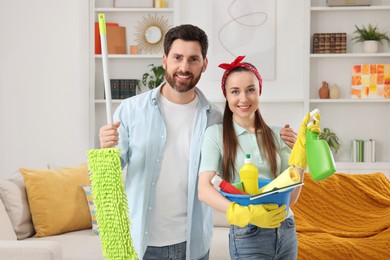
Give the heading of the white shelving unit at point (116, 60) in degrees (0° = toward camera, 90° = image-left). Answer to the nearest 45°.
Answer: approximately 0°

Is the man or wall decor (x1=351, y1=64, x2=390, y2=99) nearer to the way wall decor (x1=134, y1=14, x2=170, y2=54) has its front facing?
the man

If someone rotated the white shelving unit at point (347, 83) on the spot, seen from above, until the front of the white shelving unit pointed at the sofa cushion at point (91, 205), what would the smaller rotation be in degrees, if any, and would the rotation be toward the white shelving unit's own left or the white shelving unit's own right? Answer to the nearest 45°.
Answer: approximately 45° to the white shelving unit's own right

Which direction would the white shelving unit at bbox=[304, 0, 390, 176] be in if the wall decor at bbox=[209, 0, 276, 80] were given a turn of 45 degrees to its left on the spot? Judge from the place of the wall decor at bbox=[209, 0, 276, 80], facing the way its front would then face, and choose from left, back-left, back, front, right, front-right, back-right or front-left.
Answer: front-left

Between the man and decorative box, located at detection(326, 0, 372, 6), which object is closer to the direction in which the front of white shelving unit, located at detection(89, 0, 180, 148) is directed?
the man

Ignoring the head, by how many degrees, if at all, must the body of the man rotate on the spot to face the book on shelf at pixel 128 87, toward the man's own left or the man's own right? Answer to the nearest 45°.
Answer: approximately 180°

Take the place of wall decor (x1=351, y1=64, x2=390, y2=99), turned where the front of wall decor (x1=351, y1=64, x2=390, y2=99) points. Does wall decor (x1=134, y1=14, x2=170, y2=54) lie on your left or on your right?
on your right
